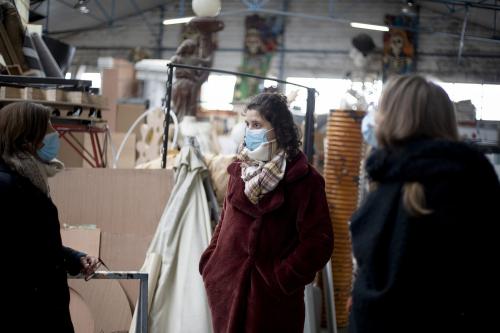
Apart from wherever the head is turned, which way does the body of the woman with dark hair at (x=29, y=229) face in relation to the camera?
to the viewer's right

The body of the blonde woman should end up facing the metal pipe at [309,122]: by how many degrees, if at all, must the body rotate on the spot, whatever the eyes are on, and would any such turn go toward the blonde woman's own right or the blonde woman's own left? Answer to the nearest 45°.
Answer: approximately 45° to the blonde woman's own right

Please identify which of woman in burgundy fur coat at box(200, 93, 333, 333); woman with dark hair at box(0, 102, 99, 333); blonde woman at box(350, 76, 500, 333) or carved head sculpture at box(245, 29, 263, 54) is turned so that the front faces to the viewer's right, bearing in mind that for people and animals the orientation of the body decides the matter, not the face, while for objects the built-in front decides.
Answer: the woman with dark hair

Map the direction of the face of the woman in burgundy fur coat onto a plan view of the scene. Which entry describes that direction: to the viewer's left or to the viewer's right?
to the viewer's left

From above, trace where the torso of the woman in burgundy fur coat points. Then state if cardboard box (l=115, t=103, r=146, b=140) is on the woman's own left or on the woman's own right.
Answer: on the woman's own right

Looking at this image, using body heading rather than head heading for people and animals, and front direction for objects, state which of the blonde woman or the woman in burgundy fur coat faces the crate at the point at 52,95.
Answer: the blonde woman

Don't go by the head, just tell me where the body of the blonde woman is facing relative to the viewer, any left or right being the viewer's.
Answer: facing away from the viewer and to the left of the viewer
